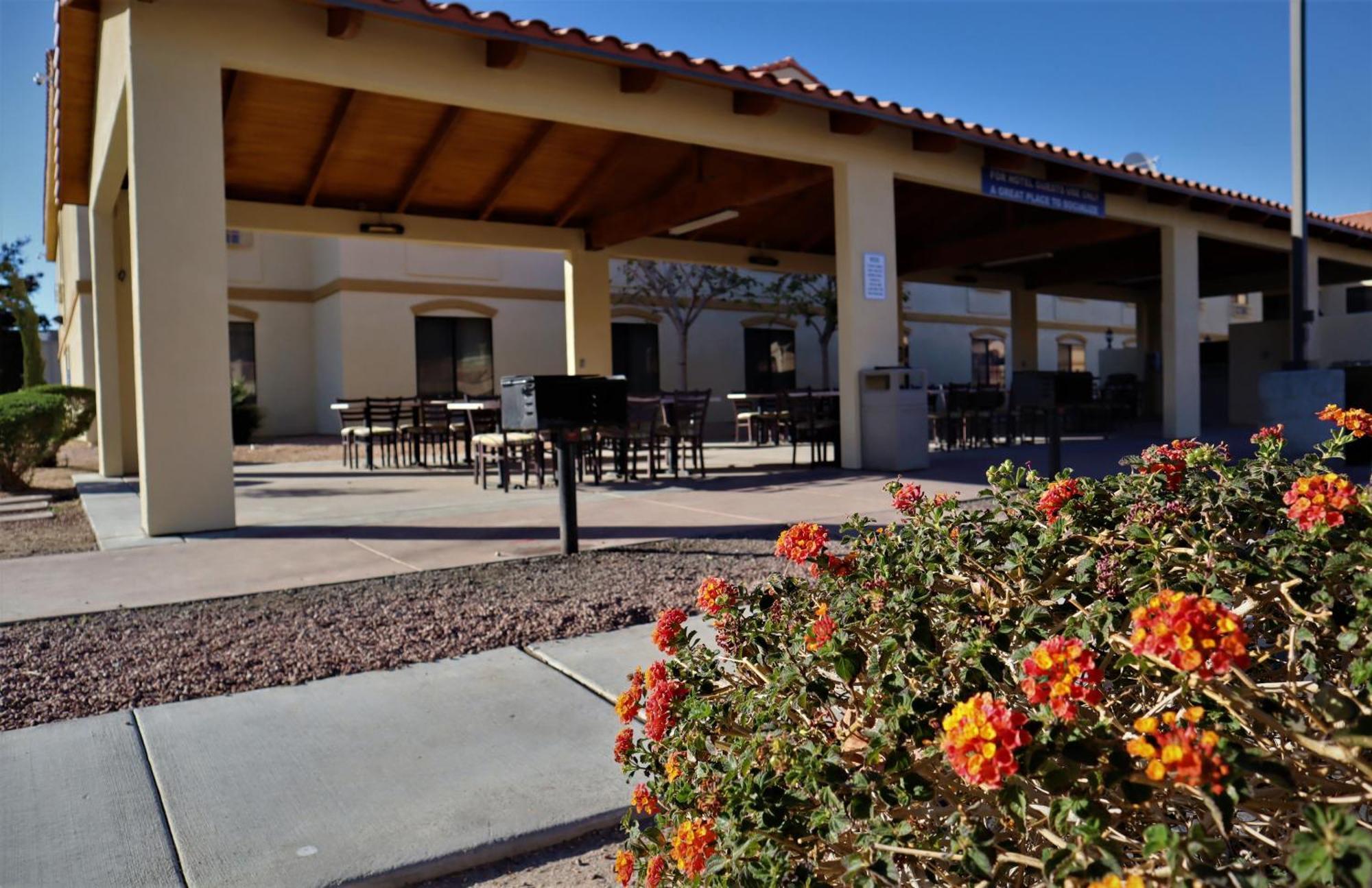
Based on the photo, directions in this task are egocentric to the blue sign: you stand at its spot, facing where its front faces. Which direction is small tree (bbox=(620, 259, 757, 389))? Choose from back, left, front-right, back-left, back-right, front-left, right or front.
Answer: back

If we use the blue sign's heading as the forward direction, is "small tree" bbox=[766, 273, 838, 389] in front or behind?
behind

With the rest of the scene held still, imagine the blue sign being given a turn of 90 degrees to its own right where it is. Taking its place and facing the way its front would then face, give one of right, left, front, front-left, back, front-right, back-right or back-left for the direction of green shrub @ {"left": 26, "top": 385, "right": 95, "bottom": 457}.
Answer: front-right

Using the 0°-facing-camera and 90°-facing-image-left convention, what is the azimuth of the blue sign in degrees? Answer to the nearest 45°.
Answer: approximately 315°

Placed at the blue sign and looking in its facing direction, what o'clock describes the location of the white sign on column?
The white sign on column is roughly at 3 o'clock from the blue sign.

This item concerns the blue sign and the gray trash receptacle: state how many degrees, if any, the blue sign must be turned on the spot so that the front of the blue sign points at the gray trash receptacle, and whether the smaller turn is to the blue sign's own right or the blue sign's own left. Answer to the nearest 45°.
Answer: approximately 90° to the blue sign's own right
